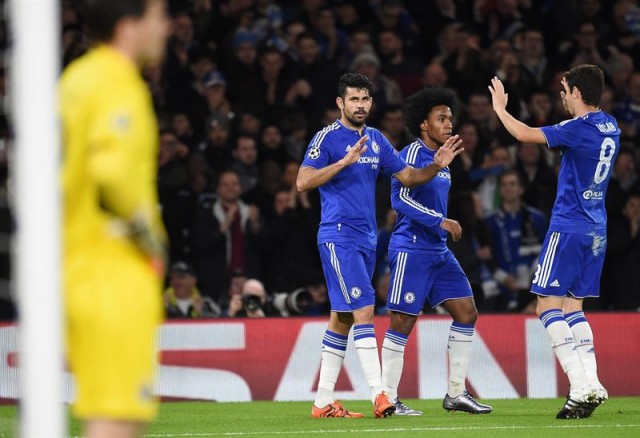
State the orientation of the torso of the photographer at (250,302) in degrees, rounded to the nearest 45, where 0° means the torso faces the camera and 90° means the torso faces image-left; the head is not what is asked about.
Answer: approximately 0°

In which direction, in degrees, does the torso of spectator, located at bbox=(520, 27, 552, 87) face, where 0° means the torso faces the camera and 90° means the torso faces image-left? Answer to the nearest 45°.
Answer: approximately 0°

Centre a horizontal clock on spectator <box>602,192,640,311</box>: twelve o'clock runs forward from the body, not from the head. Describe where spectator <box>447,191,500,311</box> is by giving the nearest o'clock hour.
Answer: spectator <box>447,191,500,311</box> is roughly at 2 o'clock from spectator <box>602,192,640,311</box>.

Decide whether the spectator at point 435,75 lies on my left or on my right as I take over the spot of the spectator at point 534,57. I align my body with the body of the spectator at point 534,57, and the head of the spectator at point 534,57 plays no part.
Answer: on my right

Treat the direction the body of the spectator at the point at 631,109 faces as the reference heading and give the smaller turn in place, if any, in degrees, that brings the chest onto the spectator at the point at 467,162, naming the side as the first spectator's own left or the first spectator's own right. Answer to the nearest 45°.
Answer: approximately 45° to the first spectator's own right
